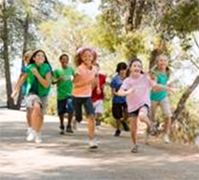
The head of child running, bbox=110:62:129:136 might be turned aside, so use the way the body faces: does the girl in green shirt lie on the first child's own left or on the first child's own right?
on the first child's own right

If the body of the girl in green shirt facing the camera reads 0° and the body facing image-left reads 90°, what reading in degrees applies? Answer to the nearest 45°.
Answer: approximately 0°

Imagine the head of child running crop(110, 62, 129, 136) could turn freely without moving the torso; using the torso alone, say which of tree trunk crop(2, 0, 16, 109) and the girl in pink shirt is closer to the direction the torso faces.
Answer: the girl in pink shirt

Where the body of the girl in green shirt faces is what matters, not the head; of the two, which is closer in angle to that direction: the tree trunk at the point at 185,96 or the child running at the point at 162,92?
the child running

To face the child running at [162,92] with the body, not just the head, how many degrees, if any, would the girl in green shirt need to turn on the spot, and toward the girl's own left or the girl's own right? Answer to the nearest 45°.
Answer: approximately 90° to the girl's own left

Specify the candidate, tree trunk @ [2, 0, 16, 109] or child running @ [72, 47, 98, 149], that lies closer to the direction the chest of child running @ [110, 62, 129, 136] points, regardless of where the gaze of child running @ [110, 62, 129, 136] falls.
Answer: the child running

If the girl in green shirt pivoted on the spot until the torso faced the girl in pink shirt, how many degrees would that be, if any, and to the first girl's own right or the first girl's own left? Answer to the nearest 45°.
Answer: approximately 45° to the first girl's own left

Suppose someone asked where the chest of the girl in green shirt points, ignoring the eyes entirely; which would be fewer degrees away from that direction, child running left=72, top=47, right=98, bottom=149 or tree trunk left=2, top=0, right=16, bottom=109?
the child running

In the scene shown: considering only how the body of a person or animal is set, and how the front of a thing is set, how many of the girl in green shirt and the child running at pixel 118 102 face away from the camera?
0

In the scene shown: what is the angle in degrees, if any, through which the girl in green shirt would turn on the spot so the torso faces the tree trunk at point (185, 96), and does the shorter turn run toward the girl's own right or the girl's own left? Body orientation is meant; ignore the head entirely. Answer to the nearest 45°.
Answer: approximately 135° to the girl's own left

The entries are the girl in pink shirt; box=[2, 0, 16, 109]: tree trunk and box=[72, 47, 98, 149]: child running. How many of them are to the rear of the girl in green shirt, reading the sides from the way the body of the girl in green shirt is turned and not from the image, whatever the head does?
1
